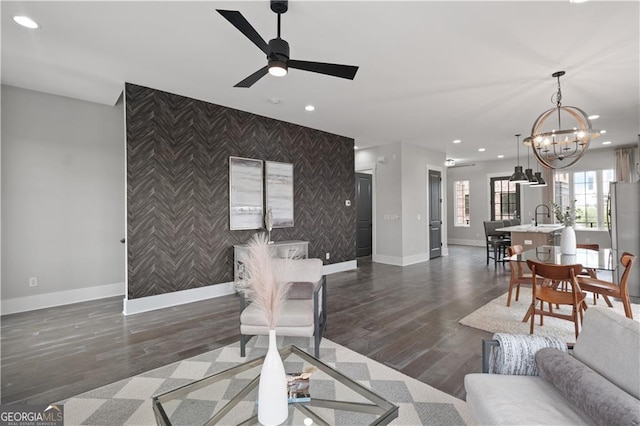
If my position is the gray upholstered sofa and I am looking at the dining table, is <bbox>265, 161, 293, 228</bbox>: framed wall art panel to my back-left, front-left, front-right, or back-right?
front-left

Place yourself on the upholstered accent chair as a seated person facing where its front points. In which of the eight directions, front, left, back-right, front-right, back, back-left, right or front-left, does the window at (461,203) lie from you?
back-left

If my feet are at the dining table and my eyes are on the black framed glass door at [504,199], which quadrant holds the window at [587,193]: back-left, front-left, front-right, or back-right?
front-right

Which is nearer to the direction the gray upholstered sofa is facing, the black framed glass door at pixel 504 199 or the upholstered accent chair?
the upholstered accent chair

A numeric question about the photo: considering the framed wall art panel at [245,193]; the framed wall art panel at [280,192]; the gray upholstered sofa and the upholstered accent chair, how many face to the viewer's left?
1

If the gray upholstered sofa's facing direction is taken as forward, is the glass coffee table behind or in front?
in front

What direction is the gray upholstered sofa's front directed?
to the viewer's left

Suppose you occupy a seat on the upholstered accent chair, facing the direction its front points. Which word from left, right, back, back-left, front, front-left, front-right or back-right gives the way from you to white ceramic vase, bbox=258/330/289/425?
front

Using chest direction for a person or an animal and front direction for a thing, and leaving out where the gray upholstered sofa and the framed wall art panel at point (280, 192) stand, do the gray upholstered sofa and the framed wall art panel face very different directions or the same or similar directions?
very different directions

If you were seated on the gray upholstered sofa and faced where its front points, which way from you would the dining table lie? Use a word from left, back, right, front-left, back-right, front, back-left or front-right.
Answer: right

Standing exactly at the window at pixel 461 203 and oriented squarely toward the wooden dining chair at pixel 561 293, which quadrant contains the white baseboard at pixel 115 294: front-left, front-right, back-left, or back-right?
front-right

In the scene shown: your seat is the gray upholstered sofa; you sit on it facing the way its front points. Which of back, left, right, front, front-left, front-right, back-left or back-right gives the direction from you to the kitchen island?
right

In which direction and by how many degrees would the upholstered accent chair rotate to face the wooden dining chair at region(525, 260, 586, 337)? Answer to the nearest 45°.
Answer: approximately 90° to its left

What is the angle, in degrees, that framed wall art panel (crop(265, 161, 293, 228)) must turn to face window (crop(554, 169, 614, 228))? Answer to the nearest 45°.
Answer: approximately 45° to its left

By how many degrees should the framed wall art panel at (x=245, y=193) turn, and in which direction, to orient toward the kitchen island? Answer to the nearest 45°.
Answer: approximately 45° to its left

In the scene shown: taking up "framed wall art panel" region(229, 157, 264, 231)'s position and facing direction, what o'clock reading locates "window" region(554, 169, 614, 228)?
The window is roughly at 10 o'clock from the framed wall art panel.

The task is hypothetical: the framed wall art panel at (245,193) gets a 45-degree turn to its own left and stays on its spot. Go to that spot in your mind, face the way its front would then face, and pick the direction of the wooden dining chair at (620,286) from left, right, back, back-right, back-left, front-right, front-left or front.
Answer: front-right

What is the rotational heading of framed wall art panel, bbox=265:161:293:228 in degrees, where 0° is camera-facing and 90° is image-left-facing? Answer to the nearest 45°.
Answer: approximately 315°

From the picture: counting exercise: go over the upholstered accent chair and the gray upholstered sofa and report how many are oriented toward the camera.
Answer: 1

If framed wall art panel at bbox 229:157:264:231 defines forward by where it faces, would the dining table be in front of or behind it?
in front
